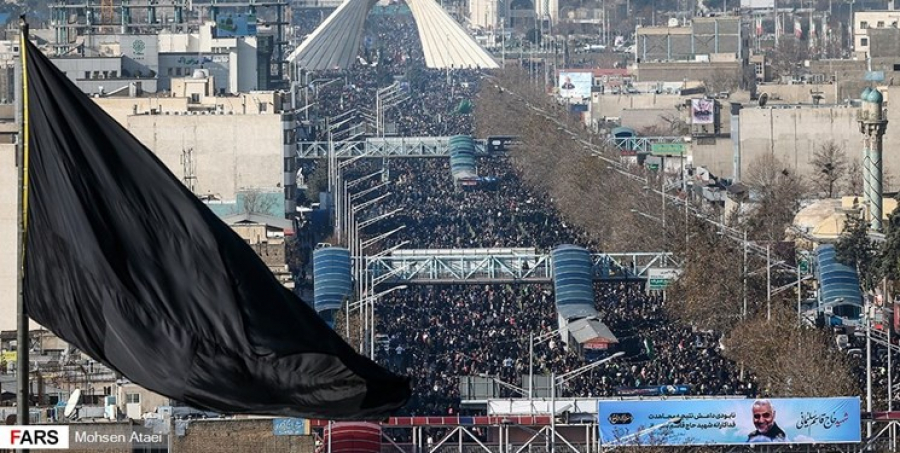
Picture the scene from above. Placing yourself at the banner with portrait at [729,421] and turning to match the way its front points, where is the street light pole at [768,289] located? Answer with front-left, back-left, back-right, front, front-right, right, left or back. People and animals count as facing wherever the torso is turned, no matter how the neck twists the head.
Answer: back

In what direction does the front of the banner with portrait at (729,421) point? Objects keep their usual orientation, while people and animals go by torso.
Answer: toward the camera

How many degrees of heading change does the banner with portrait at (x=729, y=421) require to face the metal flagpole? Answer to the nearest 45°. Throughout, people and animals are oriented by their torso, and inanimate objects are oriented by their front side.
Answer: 0° — it already faces it

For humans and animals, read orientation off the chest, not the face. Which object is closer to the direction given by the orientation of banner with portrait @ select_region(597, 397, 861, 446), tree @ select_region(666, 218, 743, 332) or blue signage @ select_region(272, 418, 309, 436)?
the blue signage

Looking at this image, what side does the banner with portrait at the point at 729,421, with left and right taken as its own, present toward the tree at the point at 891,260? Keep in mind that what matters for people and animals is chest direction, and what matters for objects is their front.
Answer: back

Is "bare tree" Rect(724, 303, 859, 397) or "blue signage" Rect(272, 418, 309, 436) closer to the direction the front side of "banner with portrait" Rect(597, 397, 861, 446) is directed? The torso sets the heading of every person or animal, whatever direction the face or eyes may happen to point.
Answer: the blue signage

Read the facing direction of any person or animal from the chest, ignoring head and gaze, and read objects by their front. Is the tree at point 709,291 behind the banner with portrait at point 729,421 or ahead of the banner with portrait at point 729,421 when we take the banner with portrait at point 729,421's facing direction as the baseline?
behind

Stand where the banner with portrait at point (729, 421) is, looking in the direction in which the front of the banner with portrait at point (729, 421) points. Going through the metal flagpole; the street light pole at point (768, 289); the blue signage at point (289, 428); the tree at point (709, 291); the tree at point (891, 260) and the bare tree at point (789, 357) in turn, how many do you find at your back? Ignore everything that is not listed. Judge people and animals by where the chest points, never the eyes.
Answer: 4

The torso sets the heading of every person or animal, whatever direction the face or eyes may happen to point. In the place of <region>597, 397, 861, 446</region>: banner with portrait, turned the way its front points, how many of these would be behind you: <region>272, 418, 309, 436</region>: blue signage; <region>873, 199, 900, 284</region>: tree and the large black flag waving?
1

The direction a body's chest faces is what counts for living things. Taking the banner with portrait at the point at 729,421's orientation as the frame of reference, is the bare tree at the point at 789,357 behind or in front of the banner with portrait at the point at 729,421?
behind

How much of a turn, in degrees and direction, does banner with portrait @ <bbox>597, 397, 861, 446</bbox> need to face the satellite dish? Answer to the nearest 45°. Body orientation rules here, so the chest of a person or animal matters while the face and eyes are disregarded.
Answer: approximately 45° to its right

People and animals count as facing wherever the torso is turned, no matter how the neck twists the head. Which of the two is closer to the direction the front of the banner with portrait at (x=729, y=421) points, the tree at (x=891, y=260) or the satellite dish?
the satellite dish
